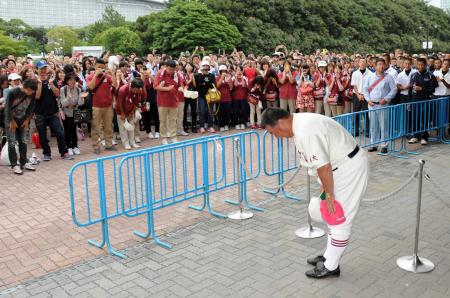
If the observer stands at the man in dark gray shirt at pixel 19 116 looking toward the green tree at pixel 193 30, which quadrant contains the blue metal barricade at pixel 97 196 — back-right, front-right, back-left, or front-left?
back-right

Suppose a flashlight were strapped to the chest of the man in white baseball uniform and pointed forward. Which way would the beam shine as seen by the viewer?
to the viewer's left

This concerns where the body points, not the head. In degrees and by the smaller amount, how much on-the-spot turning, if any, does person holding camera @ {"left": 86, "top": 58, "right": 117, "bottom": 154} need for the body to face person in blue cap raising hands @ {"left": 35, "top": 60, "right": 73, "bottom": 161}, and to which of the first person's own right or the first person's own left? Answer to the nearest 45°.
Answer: approximately 135° to the first person's own right

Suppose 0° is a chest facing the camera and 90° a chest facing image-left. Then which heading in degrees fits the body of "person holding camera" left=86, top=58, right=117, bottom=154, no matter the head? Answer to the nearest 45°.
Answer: approximately 315°

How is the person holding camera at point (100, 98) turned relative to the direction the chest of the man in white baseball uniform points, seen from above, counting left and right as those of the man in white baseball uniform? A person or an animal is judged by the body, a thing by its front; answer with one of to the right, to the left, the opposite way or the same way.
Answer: the opposite way

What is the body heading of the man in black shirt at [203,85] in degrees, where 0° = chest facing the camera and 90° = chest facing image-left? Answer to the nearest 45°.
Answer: approximately 0°

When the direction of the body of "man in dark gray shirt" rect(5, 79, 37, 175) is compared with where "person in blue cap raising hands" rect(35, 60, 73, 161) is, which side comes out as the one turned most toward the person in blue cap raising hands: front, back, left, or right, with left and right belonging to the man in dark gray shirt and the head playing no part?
left

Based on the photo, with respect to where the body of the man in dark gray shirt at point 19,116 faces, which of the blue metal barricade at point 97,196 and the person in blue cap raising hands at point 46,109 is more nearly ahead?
the blue metal barricade

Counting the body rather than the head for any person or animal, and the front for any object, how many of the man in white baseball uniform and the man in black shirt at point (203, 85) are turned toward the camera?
1

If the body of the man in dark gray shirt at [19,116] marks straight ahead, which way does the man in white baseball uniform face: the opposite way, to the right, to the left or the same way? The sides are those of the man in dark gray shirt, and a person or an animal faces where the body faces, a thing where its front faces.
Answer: the opposite way

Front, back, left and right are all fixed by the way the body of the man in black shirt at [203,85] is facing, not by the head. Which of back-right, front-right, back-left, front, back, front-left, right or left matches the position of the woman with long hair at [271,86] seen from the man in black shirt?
left

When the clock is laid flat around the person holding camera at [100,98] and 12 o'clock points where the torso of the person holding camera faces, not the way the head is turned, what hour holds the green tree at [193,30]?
The green tree is roughly at 8 o'clock from the person holding camera.

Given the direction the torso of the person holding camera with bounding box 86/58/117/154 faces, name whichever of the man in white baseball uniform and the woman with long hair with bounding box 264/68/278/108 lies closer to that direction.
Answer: the man in white baseball uniform
